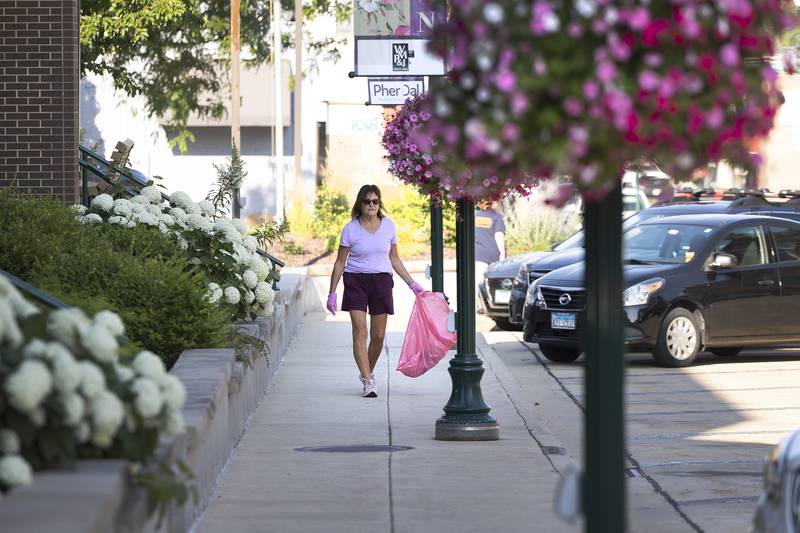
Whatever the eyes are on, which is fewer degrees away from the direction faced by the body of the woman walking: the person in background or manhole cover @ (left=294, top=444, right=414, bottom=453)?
the manhole cover

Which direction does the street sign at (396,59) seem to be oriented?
toward the camera

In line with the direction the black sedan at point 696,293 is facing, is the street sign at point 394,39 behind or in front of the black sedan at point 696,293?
in front

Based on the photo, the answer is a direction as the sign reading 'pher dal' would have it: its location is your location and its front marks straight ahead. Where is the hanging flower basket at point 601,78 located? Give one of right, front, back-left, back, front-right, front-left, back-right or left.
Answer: front

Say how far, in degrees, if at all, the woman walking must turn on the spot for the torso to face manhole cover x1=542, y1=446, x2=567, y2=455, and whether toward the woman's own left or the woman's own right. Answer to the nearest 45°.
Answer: approximately 45° to the woman's own left

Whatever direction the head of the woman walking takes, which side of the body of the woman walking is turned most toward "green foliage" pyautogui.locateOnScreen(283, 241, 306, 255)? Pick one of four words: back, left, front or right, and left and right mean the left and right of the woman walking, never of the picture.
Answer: back

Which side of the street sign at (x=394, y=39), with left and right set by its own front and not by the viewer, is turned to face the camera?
front

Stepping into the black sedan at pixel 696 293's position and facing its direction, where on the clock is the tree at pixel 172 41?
The tree is roughly at 3 o'clock from the black sedan.

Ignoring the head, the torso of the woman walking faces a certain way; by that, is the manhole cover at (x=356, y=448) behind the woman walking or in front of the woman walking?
in front

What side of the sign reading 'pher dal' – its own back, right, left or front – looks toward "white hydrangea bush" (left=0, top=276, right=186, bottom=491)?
front

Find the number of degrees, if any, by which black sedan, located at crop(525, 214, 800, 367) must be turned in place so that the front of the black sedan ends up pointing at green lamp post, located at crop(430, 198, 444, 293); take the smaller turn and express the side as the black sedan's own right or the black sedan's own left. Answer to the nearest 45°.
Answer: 0° — it already faces it

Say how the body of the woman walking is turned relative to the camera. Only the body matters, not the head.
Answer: toward the camera
